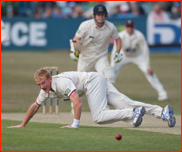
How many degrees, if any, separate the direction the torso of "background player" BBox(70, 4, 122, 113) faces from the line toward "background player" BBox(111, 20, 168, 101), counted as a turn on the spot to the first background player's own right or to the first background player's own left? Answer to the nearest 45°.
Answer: approximately 135° to the first background player's own left

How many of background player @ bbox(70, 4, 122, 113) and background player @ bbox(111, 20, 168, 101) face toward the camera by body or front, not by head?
2

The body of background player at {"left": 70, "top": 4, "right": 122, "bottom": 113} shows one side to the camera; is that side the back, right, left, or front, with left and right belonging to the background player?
front

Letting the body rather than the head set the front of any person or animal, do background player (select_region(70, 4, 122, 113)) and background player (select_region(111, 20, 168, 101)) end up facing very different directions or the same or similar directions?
same or similar directions

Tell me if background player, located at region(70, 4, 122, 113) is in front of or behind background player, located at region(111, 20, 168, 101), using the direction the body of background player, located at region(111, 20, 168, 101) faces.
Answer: in front

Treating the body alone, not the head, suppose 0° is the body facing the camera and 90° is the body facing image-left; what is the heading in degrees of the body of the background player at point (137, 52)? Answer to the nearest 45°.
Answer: approximately 0°
